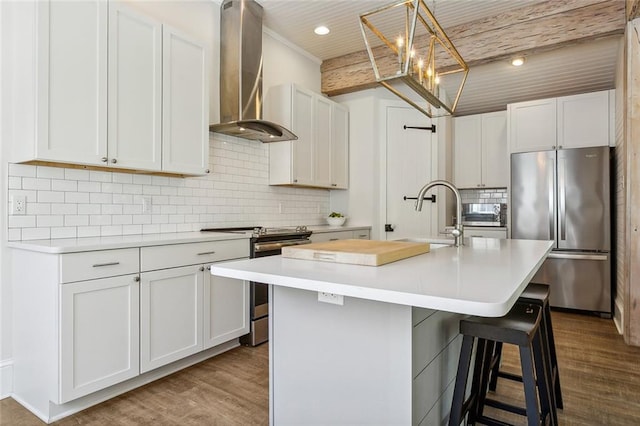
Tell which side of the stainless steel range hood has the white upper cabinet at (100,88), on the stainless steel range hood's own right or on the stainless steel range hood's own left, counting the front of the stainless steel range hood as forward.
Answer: on the stainless steel range hood's own right

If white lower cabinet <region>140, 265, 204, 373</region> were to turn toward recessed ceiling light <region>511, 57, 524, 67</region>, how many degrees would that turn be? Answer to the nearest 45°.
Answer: approximately 45° to its left

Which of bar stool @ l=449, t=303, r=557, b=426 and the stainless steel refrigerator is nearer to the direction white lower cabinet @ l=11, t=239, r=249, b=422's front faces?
the bar stool

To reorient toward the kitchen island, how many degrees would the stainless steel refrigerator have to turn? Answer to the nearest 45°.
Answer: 0° — it already faces it

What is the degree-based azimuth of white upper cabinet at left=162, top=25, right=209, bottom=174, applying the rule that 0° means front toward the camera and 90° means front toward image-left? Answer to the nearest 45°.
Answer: approximately 315°

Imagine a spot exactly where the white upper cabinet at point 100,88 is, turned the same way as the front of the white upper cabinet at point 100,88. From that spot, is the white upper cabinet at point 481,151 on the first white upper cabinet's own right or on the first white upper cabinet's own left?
on the first white upper cabinet's own left

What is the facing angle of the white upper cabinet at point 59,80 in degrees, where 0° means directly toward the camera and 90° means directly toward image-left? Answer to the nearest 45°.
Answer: approximately 315°

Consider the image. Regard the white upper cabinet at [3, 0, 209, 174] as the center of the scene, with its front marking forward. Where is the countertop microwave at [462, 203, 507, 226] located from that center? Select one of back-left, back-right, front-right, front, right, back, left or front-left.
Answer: front-left

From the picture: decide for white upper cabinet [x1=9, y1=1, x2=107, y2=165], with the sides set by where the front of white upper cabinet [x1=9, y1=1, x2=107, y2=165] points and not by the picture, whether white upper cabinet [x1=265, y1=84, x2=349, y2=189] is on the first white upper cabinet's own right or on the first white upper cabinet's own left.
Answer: on the first white upper cabinet's own left

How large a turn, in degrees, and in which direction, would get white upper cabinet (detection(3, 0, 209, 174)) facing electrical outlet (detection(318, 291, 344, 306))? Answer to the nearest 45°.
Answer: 0° — it already faces it

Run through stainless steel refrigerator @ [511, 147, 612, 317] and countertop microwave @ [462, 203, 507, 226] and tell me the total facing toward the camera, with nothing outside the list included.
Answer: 2
